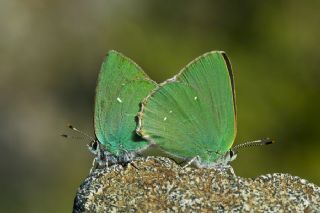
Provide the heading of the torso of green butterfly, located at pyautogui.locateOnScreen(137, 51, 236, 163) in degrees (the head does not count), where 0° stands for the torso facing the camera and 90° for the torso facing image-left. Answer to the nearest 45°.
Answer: approximately 270°

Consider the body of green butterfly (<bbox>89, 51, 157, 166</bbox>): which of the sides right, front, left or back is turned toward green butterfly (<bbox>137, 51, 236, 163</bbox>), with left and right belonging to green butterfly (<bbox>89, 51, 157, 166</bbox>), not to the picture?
back

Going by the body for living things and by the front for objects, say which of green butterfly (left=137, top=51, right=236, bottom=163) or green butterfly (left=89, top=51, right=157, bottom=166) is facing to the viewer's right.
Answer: green butterfly (left=137, top=51, right=236, bottom=163)

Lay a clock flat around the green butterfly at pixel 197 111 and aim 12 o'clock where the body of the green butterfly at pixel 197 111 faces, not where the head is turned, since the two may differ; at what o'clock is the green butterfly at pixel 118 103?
the green butterfly at pixel 118 103 is roughly at 6 o'clock from the green butterfly at pixel 197 111.

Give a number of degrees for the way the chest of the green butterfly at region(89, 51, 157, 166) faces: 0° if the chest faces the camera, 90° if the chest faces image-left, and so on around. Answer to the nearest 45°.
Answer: approximately 90°

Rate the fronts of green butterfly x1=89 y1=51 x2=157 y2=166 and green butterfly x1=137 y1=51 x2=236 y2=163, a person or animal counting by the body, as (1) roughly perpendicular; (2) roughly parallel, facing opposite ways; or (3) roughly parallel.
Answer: roughly parallel, facing opposite ways

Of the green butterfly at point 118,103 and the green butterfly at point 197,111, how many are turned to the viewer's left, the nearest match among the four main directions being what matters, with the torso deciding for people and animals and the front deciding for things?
1
